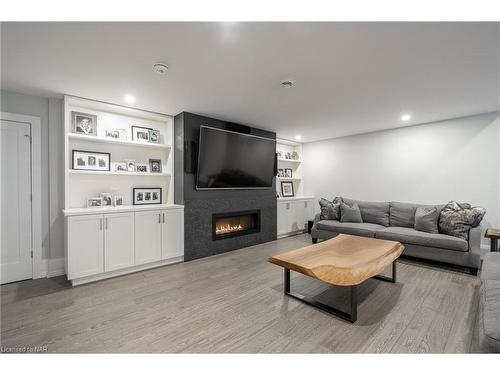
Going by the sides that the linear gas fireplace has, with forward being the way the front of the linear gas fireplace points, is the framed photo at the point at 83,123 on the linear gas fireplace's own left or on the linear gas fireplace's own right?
on the linear gas fireplace's own right

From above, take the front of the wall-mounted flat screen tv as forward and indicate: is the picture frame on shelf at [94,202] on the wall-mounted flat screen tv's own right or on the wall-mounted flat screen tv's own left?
on the wall-mounted flat screen tv's own right

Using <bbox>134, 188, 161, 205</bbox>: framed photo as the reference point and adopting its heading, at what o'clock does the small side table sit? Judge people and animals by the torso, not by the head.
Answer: The small side table is roughly at 10 o'clock from the framed photo.

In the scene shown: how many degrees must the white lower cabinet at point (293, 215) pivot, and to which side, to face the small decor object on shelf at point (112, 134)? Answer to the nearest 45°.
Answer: approximately 90° to its right

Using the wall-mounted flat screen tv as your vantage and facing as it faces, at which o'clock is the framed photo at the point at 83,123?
The framed photo is roughly at 4 o'clock from the wall-mounted flat screen tv.

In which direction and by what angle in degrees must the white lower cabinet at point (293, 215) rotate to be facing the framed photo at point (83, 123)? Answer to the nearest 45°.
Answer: approximately 90° to its right

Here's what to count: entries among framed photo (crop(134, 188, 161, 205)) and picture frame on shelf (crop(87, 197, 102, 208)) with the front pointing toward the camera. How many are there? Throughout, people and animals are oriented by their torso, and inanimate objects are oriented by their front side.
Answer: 2

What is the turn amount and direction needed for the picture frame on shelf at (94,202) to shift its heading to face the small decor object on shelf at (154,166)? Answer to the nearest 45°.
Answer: approximately 90° to its left

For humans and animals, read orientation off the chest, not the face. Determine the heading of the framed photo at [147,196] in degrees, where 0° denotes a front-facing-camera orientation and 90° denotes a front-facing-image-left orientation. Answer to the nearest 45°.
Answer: approximately 0°

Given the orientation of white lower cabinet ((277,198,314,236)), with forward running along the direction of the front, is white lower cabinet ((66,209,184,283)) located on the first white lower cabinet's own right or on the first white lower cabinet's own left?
on the first white lower cabinet's own right

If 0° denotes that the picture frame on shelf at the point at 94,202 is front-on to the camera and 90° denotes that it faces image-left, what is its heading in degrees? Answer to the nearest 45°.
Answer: approximately 0°

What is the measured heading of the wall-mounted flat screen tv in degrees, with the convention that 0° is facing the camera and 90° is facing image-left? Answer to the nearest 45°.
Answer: approximately 315°
